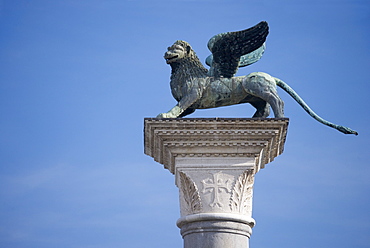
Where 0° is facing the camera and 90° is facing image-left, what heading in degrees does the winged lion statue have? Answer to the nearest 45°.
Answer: approximately 90°
